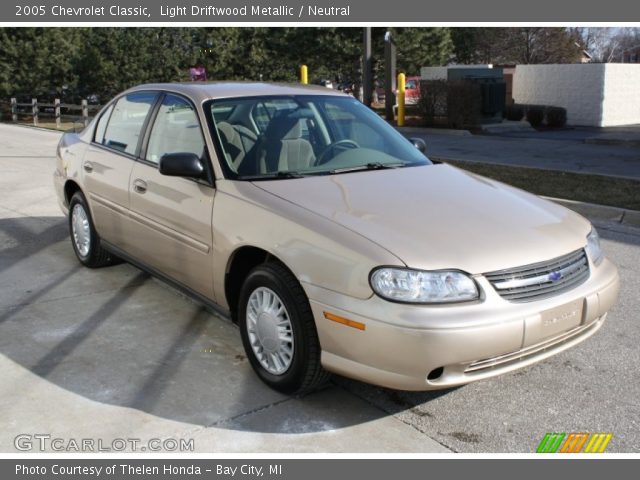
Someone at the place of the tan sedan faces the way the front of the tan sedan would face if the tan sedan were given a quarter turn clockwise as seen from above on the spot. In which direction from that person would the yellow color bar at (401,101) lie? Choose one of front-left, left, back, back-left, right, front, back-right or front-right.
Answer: back-right

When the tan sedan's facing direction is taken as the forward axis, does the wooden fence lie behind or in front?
behind

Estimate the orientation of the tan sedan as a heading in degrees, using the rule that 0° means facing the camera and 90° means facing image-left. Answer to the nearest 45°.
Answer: approximately 315°

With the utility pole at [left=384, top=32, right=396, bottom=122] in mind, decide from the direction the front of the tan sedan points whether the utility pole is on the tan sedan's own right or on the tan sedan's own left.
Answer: on the tan sedan's own left

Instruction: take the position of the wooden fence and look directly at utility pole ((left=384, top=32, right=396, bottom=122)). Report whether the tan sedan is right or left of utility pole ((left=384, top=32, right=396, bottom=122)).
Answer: right
